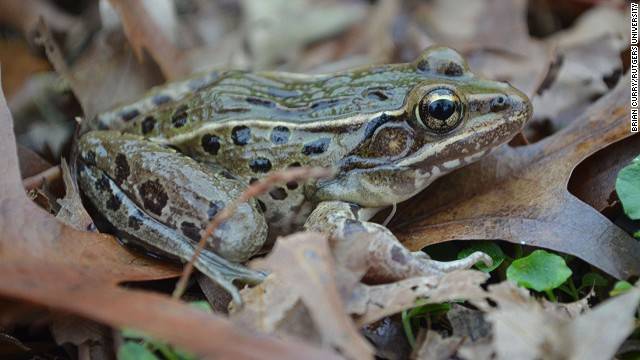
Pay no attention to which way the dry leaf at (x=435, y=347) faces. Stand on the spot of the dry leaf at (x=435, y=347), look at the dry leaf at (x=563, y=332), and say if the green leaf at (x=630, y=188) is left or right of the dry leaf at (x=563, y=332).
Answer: left

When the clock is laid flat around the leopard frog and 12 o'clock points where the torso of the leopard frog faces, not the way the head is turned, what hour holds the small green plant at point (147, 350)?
The small green plant is roughly at 4 o'clock from the leopard frog.

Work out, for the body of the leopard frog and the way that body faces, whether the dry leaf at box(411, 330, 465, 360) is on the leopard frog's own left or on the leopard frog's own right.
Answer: on the leopard frog's own right

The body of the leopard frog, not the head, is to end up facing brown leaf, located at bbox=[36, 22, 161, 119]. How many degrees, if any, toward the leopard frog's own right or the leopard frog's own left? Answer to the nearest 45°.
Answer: approximately 135° to the leopard frog's own left

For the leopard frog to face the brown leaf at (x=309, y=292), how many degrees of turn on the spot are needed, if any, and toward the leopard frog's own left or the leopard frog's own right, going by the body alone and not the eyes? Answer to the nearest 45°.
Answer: approximately 90° to the leopard frog's own right

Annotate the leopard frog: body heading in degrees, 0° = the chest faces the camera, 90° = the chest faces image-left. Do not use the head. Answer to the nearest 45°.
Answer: approximately 270°

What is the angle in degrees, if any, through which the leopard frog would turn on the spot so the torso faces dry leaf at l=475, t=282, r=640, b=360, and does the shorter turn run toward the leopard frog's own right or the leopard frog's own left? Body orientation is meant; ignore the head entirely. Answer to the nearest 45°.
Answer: approximately 45° to the leopard frog's own right

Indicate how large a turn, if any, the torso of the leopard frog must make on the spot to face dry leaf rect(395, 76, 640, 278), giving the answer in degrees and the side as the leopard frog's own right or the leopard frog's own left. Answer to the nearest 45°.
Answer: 0° — it already faces it

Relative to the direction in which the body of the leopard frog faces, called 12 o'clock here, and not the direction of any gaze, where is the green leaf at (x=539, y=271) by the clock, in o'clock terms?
The green leaf is roughly at 1 o'clock from the leopard frog.

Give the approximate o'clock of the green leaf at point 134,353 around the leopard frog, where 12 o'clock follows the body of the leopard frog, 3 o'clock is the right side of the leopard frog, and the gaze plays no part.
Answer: The green leaf is roughly at 4 o'clock from the leopard frog.

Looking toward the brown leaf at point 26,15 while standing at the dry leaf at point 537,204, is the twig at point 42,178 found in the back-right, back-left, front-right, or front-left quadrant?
front-left

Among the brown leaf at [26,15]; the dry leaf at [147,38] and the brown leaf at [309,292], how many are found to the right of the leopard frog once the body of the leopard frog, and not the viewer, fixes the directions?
1

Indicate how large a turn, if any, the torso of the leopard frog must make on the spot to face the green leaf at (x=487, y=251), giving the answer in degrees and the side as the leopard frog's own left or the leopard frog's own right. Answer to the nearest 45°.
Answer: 0° — it already faces it
